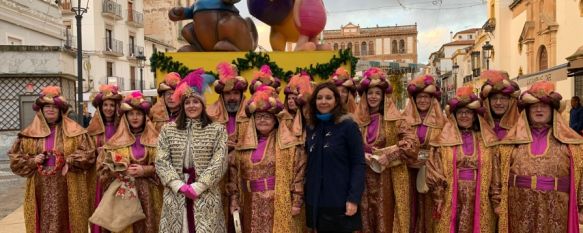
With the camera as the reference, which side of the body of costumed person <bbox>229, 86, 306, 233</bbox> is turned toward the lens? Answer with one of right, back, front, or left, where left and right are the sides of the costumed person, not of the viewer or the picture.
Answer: front

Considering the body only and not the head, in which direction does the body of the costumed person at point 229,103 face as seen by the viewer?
toward the camera

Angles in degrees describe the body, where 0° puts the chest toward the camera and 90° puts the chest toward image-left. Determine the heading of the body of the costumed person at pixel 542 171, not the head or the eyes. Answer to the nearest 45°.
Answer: approximately 0°

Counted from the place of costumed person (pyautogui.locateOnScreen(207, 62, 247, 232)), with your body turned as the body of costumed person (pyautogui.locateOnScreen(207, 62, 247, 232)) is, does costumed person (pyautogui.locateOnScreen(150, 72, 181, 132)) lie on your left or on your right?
on your right

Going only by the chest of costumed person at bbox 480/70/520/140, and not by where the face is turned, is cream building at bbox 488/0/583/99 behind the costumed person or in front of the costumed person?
behind

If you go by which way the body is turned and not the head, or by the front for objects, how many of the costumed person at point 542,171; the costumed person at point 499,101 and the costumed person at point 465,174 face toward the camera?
3
